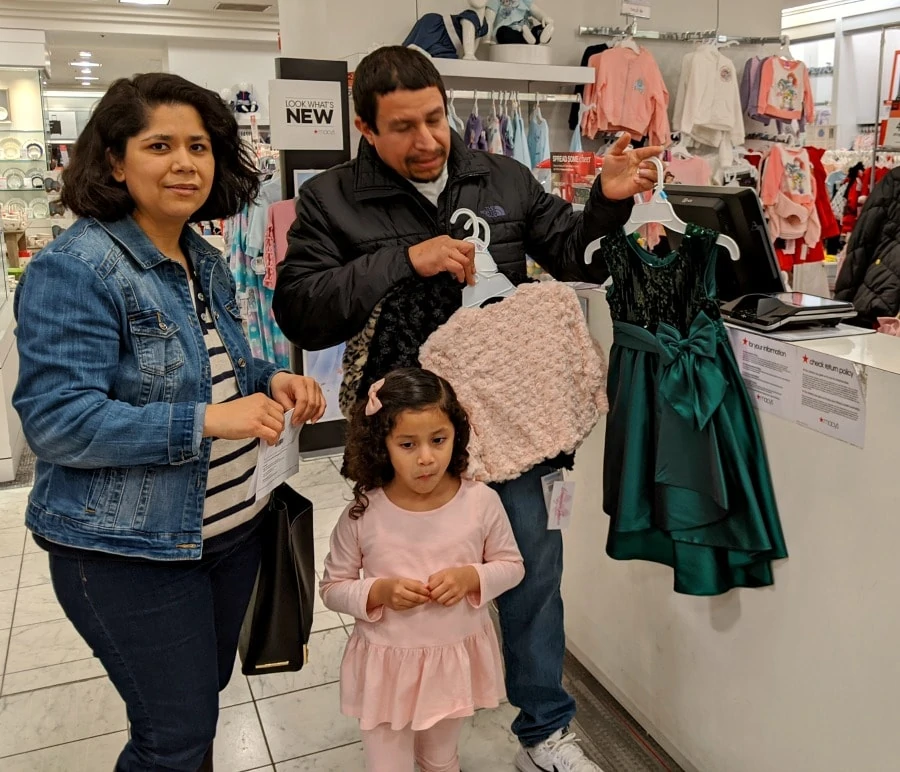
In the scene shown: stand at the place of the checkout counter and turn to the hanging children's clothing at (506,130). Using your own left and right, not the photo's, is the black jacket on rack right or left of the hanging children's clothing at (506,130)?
right

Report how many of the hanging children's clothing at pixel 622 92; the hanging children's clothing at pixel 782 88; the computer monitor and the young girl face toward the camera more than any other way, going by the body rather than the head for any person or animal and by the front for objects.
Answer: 3

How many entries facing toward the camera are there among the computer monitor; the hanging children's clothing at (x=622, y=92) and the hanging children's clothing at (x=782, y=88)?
2

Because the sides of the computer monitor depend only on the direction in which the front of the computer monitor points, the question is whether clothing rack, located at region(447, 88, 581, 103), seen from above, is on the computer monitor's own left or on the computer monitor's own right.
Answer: on the computer monitor's own left

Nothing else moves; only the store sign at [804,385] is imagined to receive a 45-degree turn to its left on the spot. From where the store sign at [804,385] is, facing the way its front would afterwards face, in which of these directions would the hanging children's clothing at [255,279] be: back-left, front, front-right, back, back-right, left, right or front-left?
back-right

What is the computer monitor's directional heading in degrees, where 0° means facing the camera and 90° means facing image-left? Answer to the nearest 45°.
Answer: approximately 225°

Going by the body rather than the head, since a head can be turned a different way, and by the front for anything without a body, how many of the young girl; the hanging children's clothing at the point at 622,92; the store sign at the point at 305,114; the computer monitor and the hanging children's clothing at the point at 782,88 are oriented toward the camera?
4

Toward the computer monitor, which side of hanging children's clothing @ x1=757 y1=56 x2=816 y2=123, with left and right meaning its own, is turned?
front

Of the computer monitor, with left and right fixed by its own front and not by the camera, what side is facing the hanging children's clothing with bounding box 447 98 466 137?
left
